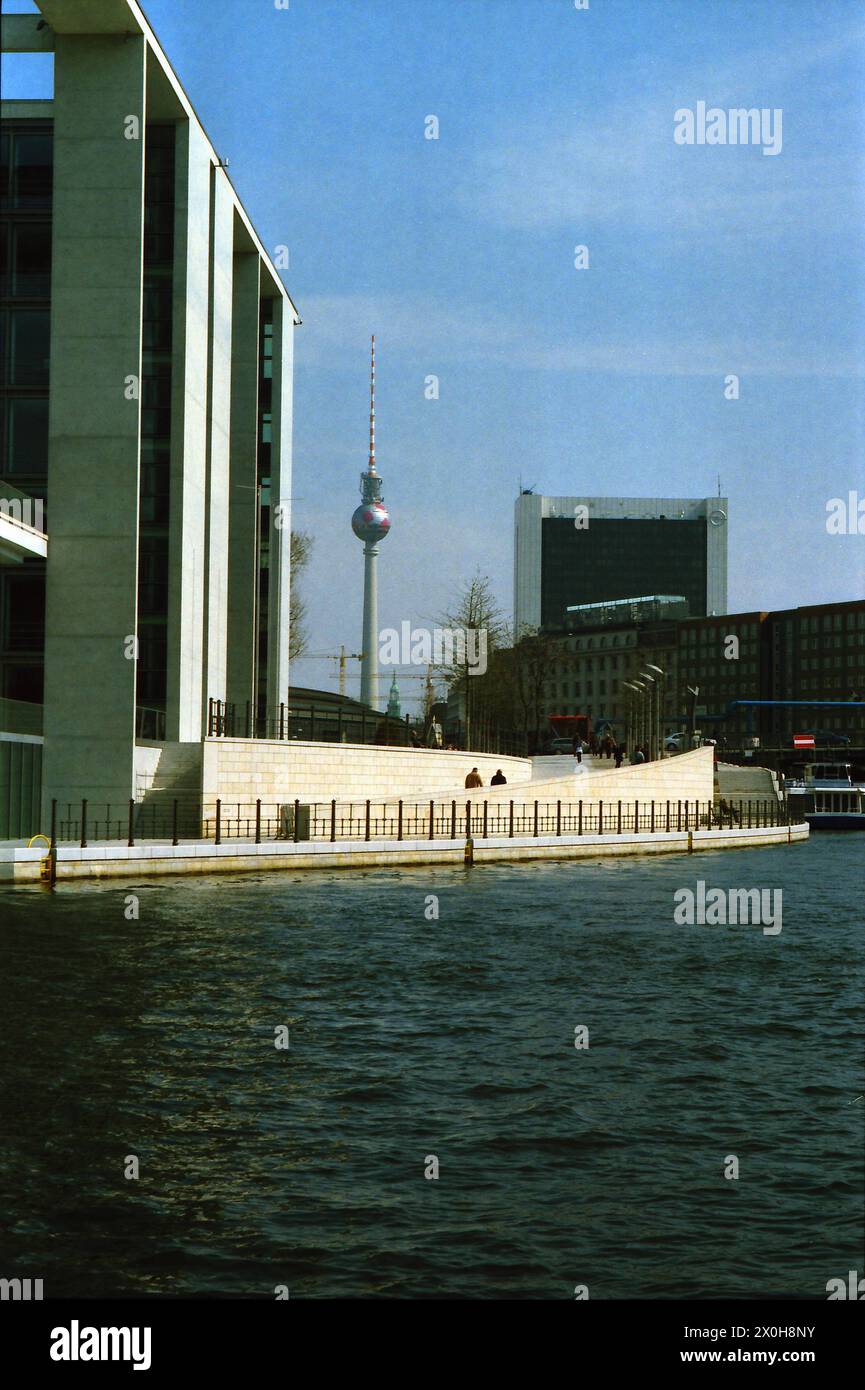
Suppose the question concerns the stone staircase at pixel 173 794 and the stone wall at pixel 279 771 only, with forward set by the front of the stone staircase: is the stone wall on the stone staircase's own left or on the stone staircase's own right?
on the stone staircase's own left

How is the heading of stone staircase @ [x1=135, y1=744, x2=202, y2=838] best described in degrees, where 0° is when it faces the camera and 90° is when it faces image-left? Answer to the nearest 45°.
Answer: approximately 0°
